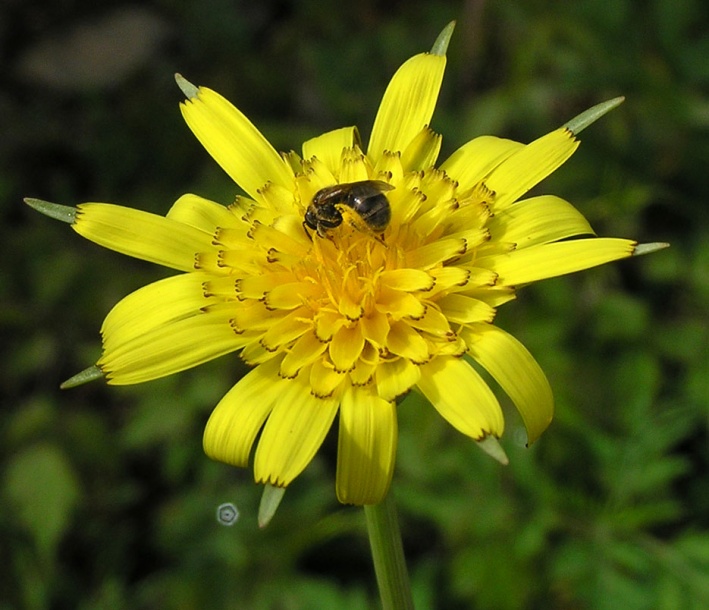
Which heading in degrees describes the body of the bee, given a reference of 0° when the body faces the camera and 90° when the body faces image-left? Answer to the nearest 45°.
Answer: approximately 90°
